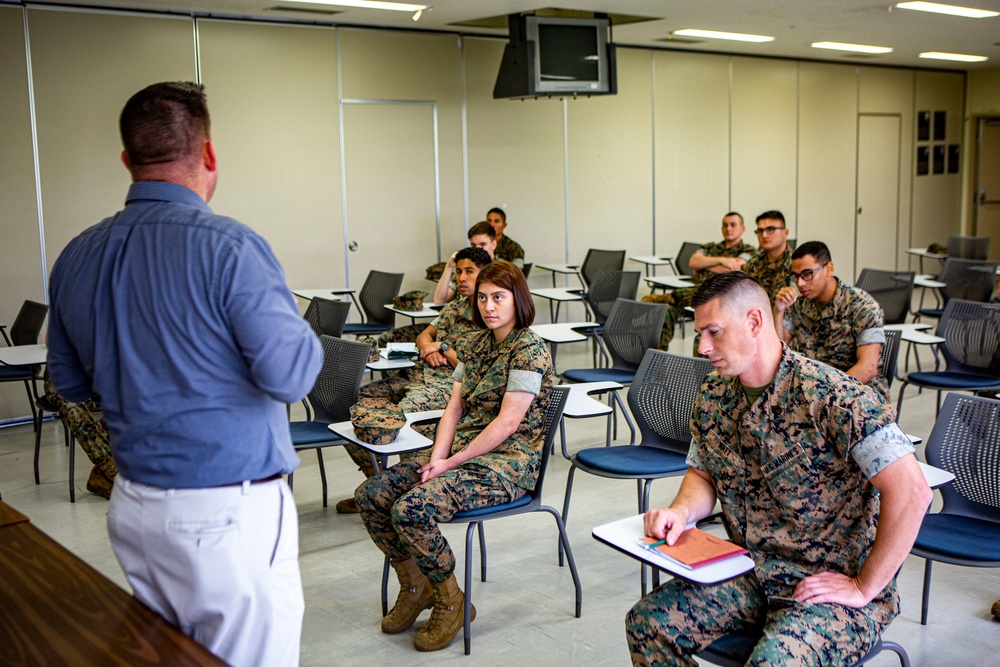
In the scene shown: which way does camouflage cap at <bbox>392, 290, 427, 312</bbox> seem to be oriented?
to the viewer's left

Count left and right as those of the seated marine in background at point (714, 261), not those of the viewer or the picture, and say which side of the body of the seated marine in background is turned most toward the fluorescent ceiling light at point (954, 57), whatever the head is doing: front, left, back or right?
back

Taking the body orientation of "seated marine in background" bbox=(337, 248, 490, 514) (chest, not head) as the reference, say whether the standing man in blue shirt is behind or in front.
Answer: in front

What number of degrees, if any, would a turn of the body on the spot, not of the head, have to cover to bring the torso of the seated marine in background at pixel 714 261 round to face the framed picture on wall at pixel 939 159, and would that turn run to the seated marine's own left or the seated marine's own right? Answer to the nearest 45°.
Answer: approximately 180°

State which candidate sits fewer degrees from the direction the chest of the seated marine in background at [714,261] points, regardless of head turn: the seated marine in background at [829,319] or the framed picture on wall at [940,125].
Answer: the seated marine in background

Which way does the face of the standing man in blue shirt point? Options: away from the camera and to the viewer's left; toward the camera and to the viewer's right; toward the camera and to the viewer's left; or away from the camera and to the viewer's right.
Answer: away from the camera and to the viewer's right

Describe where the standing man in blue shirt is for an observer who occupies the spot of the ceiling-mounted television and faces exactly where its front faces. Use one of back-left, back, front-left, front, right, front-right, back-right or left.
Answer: front-right

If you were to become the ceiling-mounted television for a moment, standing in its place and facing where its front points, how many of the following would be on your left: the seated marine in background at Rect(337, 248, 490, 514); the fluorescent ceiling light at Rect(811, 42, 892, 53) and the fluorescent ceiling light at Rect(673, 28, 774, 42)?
2

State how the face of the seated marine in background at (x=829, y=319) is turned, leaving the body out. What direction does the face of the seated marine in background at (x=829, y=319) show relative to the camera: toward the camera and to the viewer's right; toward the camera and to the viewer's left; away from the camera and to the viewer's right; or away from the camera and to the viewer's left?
toward the camera and to the viewer's left

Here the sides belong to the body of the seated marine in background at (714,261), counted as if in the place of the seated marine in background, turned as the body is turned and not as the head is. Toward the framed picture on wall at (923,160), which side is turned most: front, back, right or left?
back
